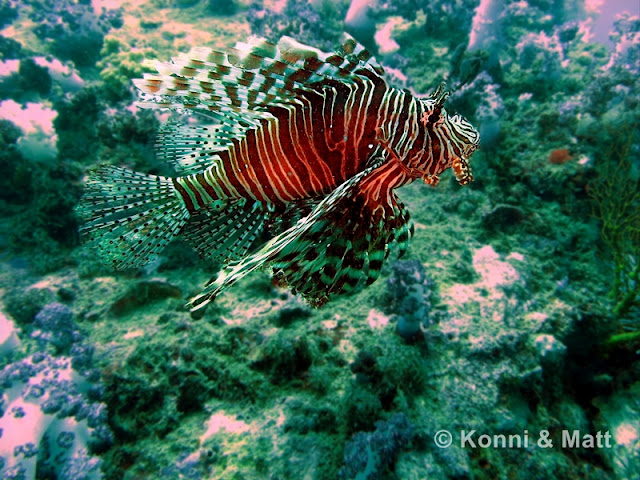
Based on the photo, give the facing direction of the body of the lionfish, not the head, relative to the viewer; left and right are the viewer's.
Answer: facing to the right of the viewer
